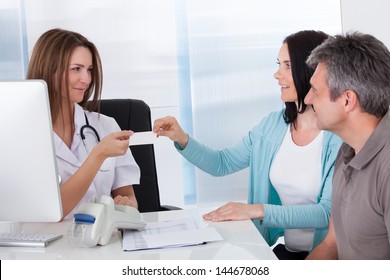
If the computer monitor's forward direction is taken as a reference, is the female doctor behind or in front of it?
in front

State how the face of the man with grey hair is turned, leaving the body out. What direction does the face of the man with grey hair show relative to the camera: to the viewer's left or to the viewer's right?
to the viewer's left

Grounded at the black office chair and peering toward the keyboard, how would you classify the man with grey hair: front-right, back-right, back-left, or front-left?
front-left

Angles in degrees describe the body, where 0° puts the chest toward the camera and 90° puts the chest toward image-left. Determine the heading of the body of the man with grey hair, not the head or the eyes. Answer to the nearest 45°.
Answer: approximately 90°

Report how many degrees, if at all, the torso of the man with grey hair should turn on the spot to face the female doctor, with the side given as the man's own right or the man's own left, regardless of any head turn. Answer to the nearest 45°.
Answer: approximately 45° to the man's own right

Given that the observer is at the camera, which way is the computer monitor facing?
facing away from the viewer

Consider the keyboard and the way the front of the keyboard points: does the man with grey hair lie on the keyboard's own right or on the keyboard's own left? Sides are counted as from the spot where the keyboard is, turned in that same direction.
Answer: on the keyboard's own right
